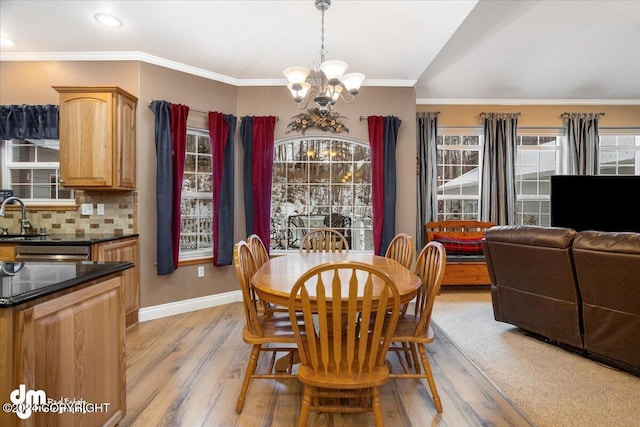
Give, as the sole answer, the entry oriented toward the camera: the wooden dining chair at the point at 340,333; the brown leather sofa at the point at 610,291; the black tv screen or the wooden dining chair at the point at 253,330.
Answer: the black tv screen

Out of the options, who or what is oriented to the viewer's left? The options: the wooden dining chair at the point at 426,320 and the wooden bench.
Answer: the wooden dining chair

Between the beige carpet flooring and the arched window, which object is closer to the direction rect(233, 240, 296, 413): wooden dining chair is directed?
the beige carpet flooring

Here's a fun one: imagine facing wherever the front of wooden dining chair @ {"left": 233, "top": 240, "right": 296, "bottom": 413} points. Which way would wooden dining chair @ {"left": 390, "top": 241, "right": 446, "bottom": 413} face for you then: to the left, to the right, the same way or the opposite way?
the opposite way

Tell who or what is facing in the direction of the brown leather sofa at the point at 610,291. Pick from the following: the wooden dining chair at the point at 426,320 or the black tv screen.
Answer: the black tv screen

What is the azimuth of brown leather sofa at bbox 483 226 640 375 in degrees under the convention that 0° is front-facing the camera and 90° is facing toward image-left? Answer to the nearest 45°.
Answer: approximately 225°

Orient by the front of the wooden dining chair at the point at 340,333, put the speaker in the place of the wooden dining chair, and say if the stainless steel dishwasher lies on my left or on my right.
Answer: on my left

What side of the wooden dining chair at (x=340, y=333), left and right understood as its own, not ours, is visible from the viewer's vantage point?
back

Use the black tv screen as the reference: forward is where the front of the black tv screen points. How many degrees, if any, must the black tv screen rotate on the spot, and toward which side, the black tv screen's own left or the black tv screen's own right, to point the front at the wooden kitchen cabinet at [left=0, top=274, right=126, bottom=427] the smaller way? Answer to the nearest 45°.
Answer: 0° — it already faces it

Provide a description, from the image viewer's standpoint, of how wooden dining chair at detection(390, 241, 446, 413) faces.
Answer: facing to the left of the viewer
